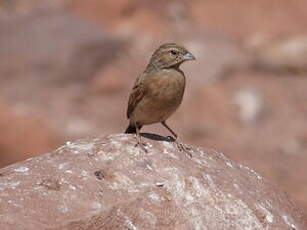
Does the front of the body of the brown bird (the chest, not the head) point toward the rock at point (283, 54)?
no

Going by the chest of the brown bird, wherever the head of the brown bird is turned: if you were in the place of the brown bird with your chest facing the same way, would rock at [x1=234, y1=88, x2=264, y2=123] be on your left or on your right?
on your left

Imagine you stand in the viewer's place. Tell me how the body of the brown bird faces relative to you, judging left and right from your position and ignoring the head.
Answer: facing the viewer and to the right of the viewer

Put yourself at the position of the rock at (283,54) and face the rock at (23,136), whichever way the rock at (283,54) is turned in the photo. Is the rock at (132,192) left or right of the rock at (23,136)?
left
